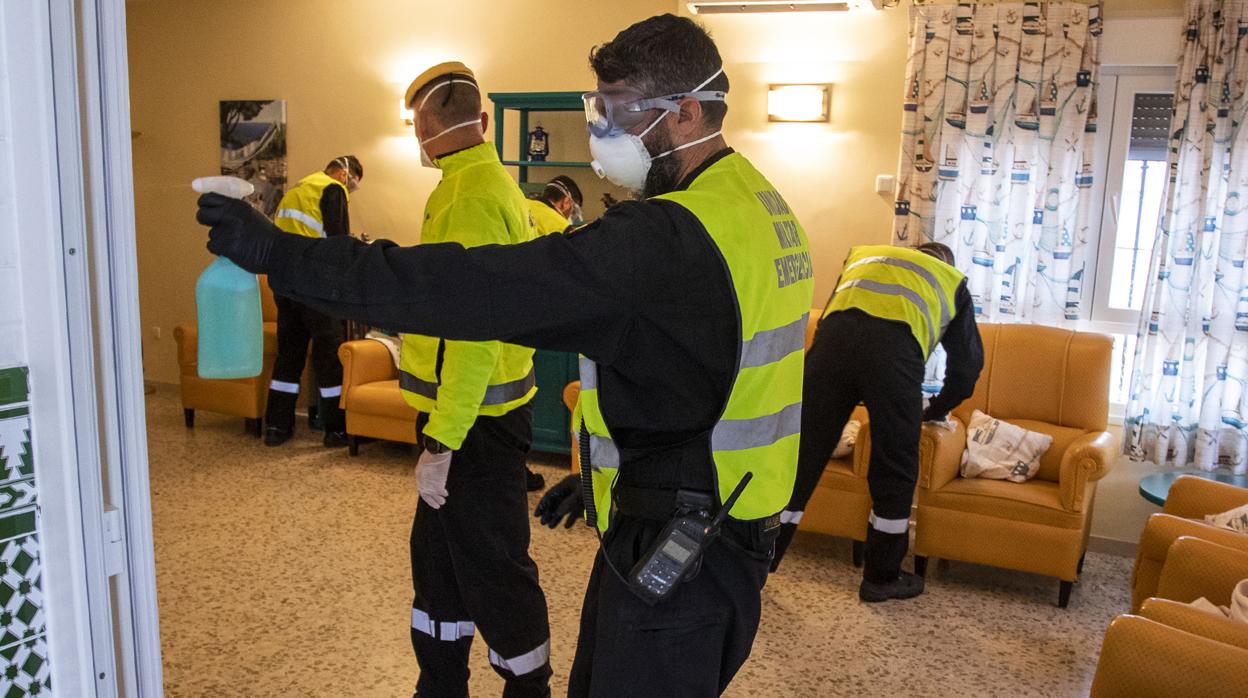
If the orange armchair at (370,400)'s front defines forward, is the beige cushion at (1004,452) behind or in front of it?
in front

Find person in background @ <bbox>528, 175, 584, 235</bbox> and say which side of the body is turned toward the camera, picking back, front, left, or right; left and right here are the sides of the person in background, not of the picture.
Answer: right

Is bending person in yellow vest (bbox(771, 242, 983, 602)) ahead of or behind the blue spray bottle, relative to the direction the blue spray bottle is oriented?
behind

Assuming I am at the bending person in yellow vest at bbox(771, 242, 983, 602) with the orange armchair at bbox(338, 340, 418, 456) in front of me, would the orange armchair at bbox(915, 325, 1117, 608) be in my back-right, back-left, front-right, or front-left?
back-right

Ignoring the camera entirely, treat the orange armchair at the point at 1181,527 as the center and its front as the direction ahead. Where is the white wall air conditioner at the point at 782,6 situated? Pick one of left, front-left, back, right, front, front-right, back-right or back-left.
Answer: front-right

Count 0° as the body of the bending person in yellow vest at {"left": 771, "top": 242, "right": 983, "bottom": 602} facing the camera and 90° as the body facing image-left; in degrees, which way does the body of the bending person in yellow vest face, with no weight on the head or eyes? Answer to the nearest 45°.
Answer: approximately 225°

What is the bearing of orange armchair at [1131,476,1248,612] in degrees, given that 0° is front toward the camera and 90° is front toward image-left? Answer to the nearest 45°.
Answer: approximately 90°

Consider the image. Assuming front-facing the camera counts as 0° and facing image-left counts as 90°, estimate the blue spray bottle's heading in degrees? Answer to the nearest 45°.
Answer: approximately 90°

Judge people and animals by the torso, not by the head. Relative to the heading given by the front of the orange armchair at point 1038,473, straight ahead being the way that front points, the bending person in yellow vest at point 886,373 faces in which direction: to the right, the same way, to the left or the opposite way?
the opposite way

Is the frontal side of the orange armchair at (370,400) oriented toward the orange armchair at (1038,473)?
no

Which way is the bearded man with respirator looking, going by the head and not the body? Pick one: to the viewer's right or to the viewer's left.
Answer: to the viewer's left

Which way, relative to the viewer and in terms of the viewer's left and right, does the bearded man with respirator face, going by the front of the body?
facing to the left of the viewer

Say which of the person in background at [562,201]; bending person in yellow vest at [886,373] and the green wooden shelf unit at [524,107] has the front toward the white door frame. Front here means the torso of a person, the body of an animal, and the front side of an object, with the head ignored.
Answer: the green wooden shelf unit
